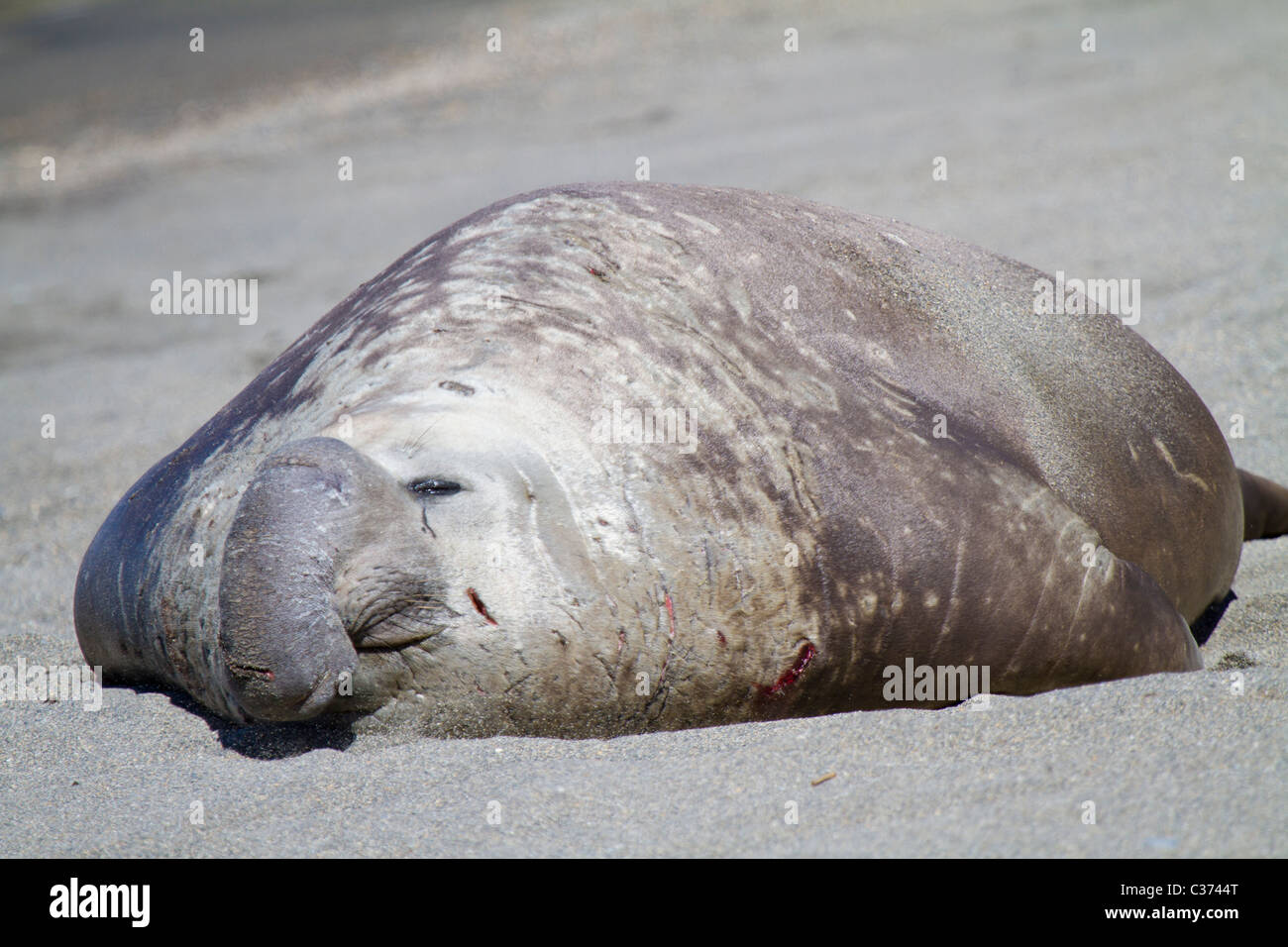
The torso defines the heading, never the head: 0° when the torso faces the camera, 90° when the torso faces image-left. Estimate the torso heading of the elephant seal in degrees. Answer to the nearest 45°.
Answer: approximately 45°
